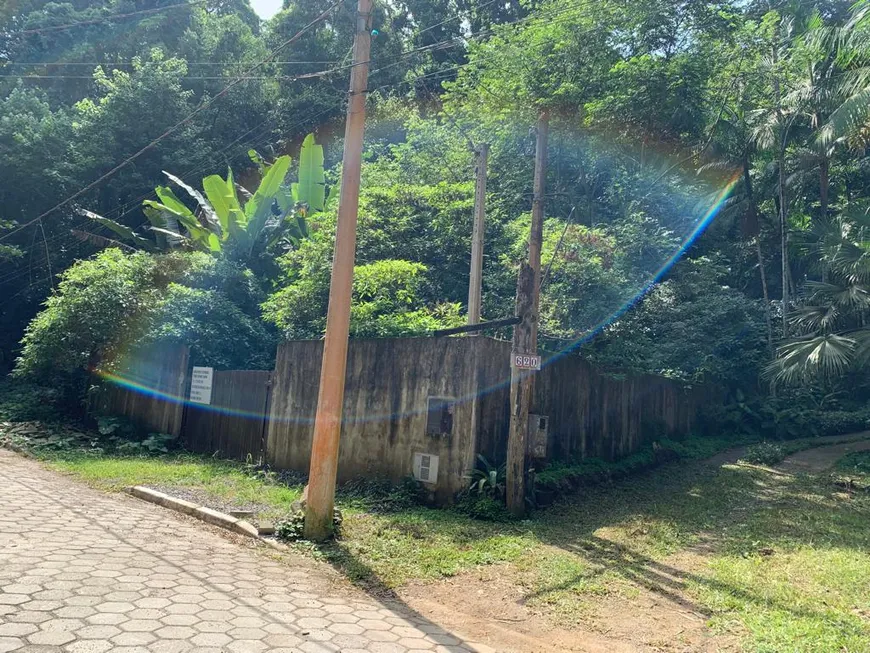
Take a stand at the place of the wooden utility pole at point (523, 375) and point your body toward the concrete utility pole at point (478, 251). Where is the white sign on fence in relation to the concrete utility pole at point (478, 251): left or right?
left

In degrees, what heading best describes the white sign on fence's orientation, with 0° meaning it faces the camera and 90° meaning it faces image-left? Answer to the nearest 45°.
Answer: approximately 0°

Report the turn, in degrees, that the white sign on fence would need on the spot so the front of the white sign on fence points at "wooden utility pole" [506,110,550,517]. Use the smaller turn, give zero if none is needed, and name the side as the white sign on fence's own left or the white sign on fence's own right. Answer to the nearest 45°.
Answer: approximately 45° to the white sign on fence's own left

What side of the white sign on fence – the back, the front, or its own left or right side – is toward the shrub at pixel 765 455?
left

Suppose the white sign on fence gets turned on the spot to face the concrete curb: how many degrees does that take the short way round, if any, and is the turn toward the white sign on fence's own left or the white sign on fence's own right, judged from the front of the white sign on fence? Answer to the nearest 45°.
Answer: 0° — it already faces it

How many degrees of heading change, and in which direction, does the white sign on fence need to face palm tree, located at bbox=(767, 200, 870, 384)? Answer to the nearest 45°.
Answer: approximately 90° to its left

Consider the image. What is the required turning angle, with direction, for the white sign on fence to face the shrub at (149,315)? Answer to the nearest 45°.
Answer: approximately 135° to its right

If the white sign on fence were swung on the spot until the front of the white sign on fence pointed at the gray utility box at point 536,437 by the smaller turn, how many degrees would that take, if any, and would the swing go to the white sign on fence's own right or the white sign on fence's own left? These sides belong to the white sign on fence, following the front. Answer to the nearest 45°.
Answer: approximately 45° to the white sign on fence's own left

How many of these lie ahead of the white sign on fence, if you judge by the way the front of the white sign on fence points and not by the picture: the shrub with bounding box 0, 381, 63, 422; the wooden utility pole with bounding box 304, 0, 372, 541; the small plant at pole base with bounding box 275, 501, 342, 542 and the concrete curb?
3

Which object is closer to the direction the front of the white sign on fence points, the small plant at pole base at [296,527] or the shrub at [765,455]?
the small plant at pole base

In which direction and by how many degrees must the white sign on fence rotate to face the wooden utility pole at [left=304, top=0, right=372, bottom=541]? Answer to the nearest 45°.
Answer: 0° — it already faces it

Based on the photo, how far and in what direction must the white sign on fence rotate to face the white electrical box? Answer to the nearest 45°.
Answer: approximately 45° to its left

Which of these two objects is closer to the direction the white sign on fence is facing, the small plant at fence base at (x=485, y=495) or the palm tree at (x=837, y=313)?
the small plant at fence base
